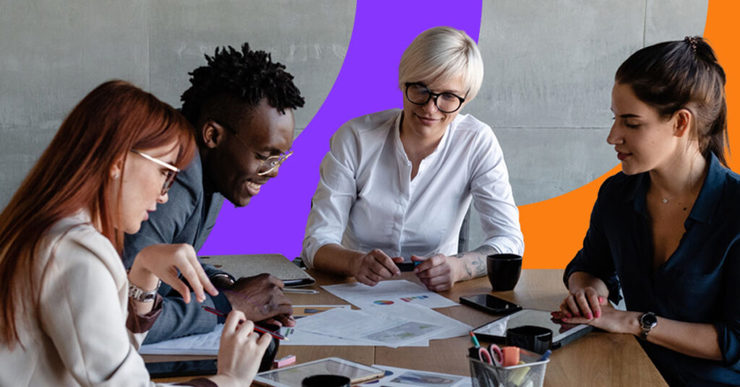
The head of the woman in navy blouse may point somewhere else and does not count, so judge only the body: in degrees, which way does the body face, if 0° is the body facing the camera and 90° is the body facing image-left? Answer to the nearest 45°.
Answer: approximately 45°

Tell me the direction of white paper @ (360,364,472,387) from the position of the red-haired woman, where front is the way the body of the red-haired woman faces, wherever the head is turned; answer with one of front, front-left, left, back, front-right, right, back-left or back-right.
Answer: front

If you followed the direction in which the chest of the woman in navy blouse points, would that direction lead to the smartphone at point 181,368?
yes

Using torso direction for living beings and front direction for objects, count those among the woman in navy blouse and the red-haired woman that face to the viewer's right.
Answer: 1

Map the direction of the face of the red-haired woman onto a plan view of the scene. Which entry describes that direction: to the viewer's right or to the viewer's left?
to the viewer's right

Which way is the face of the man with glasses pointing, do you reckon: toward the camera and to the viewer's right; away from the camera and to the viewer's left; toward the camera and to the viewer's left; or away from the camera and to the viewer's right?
toward the camera and to the viewer's right

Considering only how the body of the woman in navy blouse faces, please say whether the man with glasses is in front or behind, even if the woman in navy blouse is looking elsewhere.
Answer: in front

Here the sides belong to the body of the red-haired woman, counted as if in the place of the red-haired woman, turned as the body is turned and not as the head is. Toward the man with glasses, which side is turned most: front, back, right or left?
left

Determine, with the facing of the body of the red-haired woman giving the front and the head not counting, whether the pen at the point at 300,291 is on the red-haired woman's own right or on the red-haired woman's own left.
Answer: on the red-haired woman's own left

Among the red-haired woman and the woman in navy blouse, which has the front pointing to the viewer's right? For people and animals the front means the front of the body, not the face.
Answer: the red-haired woman

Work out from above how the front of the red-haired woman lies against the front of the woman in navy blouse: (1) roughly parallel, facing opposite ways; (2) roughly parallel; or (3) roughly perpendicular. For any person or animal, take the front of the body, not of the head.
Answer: roughly parallel, facing opposite ways

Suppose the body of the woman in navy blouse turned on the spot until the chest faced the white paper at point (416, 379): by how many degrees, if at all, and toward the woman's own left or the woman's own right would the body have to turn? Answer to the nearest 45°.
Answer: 0° — they already face it

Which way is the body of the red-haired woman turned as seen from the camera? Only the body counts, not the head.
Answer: to the viewer's right

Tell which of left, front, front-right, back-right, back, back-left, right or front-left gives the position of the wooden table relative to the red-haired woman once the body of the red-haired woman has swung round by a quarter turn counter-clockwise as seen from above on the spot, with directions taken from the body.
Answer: right

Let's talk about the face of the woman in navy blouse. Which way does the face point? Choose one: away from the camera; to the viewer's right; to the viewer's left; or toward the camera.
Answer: to the viewer's left

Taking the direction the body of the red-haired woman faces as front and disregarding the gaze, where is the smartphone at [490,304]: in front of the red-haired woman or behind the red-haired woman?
in front
